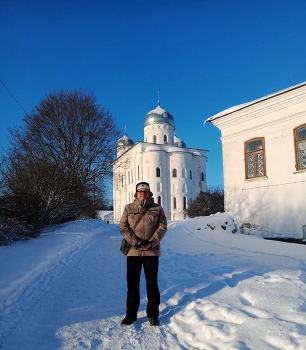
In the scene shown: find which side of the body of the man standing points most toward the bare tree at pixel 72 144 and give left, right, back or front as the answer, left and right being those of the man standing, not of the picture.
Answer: back

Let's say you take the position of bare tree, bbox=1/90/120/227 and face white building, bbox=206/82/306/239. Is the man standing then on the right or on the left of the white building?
right

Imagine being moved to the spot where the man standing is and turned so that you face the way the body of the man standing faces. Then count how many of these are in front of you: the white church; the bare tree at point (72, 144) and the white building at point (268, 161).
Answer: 0

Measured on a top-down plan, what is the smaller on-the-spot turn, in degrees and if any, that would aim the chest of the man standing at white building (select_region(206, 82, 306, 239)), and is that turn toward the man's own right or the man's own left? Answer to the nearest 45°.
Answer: approximately 135° to the man's own left

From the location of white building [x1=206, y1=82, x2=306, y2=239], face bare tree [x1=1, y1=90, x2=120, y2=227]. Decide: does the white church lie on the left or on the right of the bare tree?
right

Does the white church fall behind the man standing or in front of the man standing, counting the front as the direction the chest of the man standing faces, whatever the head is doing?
behind

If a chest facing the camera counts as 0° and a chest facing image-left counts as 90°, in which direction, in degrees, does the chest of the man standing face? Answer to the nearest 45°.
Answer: approximately 0°
